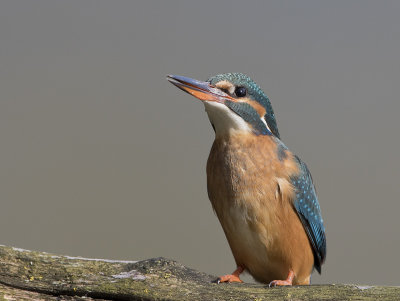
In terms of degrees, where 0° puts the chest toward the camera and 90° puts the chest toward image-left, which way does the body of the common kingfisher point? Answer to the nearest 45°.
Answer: approximately 45°
